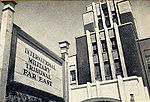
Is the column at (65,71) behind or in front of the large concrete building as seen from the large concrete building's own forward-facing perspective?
in front

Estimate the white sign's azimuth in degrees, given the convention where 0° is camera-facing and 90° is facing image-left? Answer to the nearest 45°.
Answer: approximately 315°

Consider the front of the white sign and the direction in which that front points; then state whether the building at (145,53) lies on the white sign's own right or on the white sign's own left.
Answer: on the white sign's own left

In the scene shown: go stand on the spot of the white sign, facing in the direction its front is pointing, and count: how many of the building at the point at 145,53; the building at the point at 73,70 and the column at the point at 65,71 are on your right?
0

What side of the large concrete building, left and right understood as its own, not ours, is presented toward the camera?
front

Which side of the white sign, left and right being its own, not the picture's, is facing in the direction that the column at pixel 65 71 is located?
left

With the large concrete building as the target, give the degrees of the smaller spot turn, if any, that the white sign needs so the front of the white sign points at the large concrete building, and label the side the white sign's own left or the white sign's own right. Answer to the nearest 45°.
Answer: approximately 90° to the white sign's own left

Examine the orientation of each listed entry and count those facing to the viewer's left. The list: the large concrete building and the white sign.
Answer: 0
